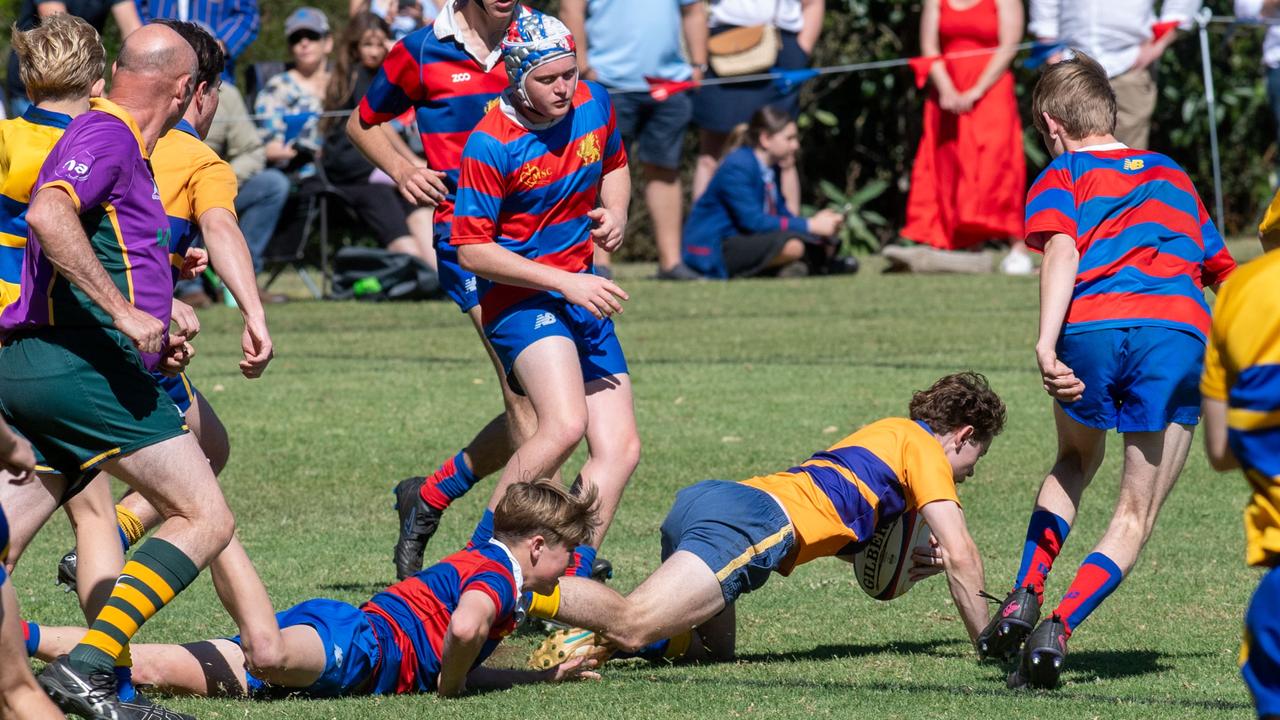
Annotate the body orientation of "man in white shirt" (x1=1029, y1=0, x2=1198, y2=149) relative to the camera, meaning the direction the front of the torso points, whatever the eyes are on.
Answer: toward the camera

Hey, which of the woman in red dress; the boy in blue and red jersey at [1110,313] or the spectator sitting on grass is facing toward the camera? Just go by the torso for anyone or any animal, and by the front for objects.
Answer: the woman in red dress

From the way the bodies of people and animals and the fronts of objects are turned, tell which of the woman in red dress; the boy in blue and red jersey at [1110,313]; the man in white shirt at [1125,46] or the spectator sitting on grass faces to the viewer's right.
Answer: the spectator sitting on grass

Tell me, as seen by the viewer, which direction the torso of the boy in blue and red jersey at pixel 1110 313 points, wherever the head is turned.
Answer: away from the camera

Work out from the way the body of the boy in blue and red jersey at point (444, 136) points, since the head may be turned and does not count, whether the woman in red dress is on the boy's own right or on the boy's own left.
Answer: on the boy's own left

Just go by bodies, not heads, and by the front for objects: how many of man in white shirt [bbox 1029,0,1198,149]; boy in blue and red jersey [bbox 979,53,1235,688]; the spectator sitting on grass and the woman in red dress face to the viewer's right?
1

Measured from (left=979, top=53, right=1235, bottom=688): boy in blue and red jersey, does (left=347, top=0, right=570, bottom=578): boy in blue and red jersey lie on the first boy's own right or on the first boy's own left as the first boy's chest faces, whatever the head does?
on the first boy's own left

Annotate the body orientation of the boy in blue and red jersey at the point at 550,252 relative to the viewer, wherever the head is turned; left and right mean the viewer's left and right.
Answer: facing the viewer and to the right of the viewer

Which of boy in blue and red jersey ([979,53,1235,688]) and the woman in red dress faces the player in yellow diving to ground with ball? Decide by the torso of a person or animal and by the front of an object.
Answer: the woman in red dress

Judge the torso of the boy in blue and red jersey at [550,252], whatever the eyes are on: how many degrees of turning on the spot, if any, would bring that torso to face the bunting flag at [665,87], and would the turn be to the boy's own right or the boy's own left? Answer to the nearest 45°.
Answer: approximately 135° to the boy's own left

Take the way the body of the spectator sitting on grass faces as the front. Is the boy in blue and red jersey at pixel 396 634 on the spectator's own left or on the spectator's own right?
on the spectator's own right

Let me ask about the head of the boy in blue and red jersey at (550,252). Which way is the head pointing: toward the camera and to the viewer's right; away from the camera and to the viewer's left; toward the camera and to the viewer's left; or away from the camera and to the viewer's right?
toward the camera and to the viewer's right

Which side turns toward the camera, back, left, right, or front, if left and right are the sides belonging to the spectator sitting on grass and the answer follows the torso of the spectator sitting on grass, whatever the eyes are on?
right

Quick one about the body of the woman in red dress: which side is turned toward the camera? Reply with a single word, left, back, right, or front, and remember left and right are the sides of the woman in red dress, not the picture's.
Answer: front
